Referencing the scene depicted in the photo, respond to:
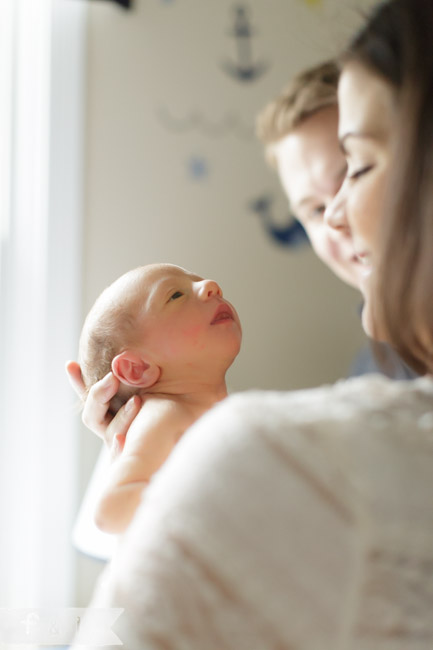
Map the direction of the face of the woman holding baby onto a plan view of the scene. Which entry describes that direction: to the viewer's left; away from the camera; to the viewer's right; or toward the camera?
to the viewer's left

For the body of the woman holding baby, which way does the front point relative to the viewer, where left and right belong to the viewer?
facing away from the viewer and to the left of the viewer
